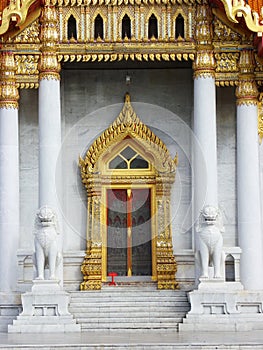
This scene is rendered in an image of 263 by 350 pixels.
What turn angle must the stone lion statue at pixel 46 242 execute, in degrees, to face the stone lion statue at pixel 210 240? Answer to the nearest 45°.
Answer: approximately 90° to its left

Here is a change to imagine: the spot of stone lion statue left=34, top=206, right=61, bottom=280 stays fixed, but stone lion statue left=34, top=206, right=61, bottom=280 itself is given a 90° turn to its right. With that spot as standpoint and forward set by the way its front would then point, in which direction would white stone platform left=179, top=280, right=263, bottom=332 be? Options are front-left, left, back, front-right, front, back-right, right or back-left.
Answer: back

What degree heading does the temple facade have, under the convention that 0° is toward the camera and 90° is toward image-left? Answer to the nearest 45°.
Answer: approximately 0°

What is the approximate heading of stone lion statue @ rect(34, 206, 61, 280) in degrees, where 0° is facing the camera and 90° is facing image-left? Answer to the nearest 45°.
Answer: approximately 0°

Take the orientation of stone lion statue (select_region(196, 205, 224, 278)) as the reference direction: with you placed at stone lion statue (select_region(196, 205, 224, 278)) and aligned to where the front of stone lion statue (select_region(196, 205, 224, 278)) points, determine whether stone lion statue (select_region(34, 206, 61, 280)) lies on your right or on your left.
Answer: on your right

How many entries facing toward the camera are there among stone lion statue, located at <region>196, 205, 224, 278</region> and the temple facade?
2

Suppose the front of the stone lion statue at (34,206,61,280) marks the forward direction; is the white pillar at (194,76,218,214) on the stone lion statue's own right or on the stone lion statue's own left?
on the stone lion statue's own left
